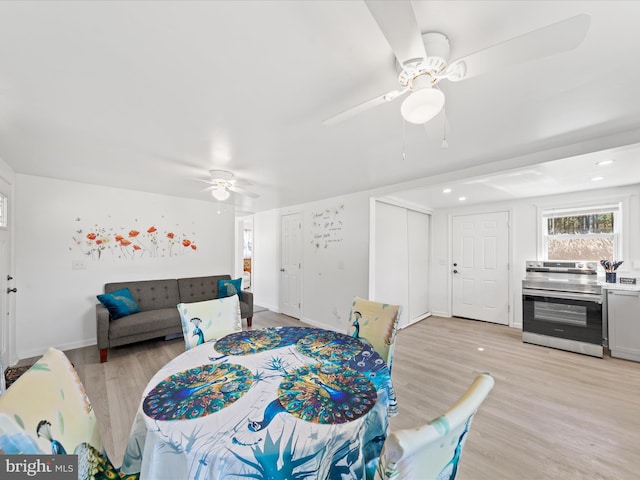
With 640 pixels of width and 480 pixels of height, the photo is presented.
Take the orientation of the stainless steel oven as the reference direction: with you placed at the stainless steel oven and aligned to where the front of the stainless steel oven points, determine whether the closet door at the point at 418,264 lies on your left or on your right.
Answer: on your right

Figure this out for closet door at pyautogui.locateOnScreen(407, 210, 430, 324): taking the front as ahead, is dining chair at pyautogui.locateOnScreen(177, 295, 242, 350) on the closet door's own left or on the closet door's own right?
on the closet door's own right

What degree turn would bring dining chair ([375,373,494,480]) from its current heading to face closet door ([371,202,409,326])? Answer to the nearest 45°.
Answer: approximately 45° to its right

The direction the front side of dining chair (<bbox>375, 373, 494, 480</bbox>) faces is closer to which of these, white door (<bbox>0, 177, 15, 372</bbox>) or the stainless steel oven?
the white door

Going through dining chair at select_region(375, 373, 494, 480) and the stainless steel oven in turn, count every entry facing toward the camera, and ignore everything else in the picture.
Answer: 1

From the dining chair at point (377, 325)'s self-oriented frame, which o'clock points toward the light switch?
The light switch is roughly at 2 o'clock from the dining chair.

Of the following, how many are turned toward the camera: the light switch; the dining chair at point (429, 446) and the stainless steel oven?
2

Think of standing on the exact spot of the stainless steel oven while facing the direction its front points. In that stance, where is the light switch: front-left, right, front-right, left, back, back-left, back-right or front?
front-right

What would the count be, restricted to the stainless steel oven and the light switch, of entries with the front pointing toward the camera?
2

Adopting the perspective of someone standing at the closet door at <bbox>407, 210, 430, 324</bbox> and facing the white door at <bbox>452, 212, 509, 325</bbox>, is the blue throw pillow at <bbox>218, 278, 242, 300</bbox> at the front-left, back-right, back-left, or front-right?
back-right

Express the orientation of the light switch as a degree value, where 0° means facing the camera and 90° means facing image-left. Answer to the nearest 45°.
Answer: approximately 0°

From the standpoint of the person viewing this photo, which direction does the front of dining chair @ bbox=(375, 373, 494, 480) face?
facing away from the viewer and to the left of the viewer
